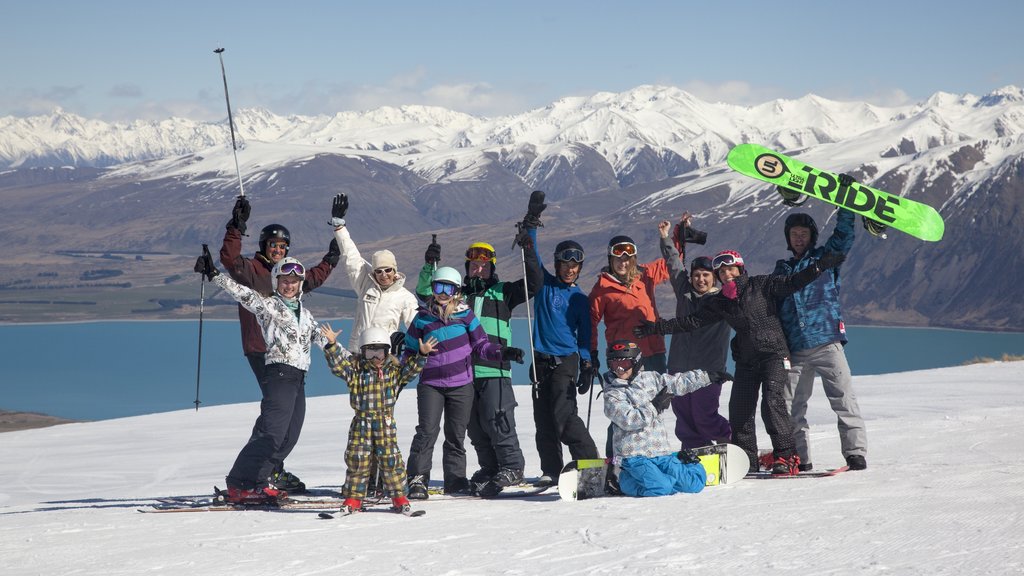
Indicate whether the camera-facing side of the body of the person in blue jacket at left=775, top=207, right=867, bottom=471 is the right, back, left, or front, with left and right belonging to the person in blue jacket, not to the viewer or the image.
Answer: front

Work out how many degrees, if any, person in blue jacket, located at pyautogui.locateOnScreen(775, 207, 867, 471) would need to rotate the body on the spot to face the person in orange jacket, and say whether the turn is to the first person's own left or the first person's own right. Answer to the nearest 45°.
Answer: approximately 90° to the first person's own right

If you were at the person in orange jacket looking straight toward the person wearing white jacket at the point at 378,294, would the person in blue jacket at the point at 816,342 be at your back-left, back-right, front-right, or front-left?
back-left

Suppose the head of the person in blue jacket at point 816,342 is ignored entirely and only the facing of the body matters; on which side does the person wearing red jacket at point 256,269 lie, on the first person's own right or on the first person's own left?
on the first person's own right

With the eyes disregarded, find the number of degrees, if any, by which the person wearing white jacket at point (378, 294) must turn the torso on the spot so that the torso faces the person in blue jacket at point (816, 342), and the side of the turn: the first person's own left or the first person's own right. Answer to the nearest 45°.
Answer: approximately 90° to the first person's own left

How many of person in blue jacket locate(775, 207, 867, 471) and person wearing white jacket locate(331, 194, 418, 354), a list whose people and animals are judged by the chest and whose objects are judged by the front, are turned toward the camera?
2

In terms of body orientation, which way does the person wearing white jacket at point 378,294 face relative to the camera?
toward the camera

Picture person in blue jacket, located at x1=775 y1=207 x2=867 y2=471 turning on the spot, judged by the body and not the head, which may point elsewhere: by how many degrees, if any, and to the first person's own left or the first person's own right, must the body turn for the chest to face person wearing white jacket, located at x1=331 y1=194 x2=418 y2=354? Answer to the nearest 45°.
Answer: approximately 90° to the first person's own right

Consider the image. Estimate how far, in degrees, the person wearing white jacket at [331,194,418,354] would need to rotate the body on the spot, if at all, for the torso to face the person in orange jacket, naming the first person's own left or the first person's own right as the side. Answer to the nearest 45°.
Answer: approximately 90° to the first person's own left

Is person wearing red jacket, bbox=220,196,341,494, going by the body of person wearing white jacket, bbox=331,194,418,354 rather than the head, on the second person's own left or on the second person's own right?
on the second person's own right

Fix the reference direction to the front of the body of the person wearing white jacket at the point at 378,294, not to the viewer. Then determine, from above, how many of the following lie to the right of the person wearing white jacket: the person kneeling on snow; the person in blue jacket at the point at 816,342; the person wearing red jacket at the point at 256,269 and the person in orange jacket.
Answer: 1

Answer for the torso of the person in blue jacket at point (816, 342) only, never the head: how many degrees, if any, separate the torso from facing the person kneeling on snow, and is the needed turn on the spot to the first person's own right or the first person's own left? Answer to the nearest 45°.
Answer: approximately 45° to the first person's own right
